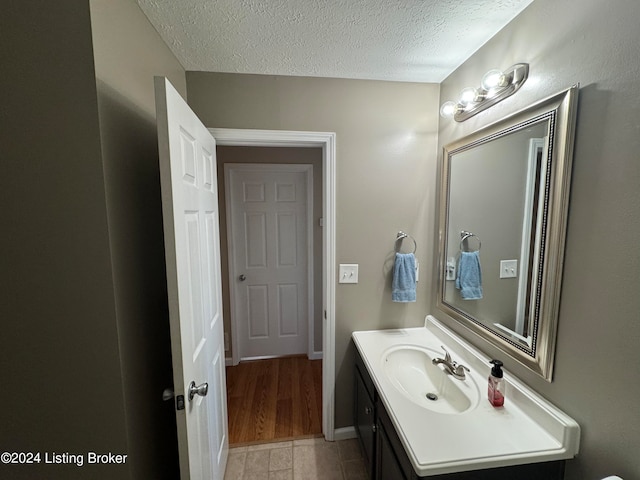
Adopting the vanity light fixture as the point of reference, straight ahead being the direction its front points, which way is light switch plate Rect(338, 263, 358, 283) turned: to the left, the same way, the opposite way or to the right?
to the left

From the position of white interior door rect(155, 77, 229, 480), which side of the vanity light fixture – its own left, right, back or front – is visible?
front

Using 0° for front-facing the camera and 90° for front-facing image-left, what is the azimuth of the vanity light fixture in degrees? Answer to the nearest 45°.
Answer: approximately 45°

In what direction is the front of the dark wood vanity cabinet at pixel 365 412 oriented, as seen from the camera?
facing to the left of the viewer

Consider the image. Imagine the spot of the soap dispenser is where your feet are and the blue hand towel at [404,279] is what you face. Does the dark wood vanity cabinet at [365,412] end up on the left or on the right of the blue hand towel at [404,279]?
left

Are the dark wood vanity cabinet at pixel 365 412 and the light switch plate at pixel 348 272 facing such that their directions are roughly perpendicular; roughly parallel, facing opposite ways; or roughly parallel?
roughly perpendicular

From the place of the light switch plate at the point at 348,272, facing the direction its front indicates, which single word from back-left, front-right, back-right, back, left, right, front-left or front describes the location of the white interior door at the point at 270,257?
back-right

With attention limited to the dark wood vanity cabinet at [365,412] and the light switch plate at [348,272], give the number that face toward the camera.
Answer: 1

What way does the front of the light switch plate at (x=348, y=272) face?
toward the camera
